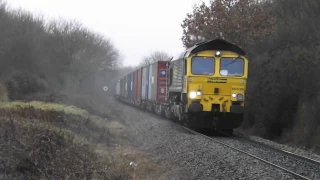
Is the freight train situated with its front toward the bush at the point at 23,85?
no

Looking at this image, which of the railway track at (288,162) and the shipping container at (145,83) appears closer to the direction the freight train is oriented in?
the railway track

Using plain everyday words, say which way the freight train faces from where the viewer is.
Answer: facing the viewer
